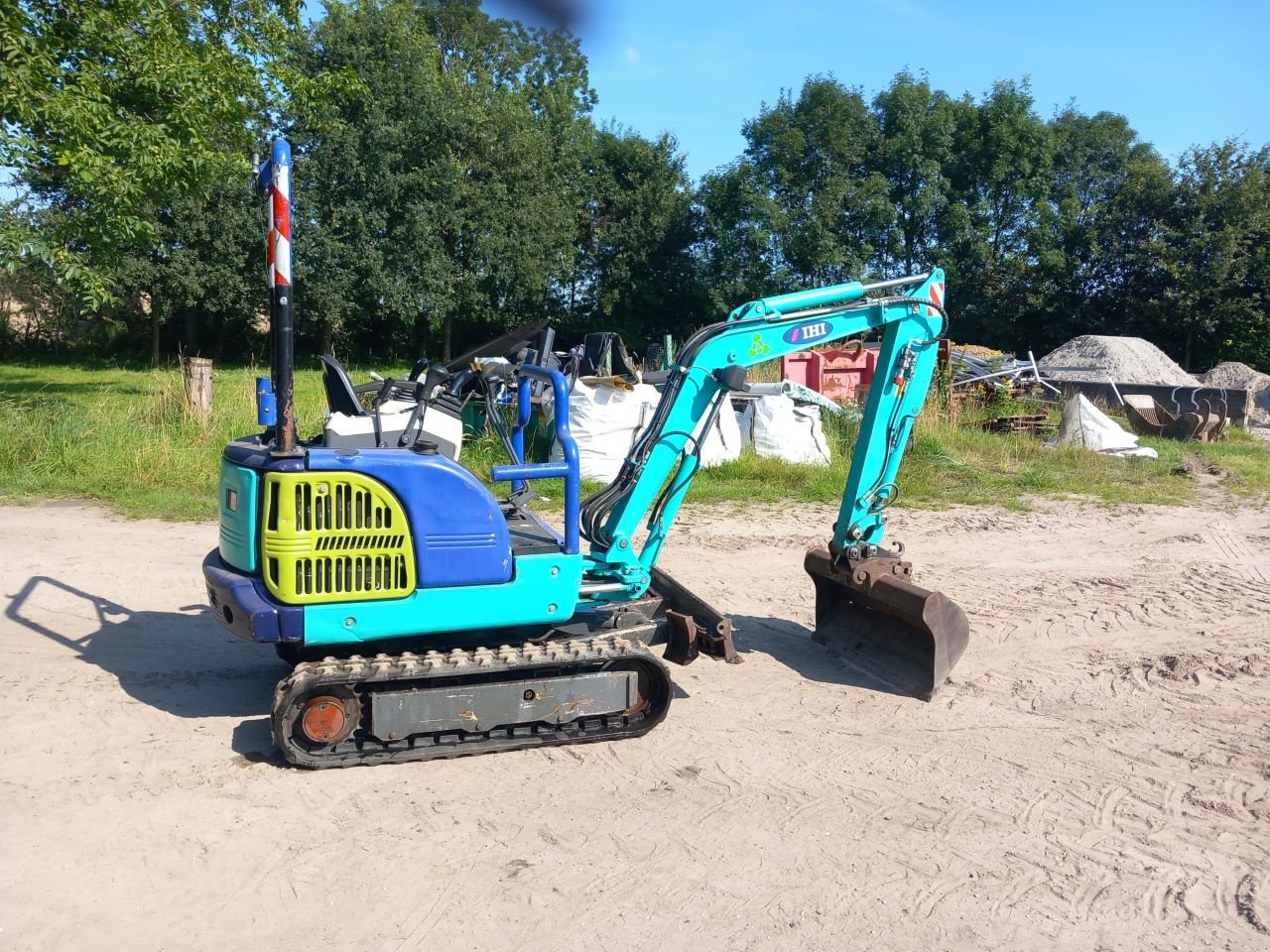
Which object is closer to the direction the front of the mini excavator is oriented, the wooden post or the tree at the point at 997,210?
the tree

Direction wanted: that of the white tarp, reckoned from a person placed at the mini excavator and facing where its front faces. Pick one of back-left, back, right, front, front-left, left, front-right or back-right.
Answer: front-left

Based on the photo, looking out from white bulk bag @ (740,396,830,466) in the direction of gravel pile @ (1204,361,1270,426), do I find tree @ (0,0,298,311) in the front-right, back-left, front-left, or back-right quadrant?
back-left

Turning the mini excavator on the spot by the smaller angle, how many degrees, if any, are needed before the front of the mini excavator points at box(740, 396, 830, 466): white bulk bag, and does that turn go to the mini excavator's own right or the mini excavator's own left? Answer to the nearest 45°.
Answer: approximately 90° to the mini excavator's own left

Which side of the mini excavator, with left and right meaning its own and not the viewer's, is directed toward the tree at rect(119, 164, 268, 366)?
left

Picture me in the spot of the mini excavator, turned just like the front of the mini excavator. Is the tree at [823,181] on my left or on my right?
on my left

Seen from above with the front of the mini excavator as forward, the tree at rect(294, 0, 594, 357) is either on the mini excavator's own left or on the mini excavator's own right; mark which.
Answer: on the mini excavator's own left

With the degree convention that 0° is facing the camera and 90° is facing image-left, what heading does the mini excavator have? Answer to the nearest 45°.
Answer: approximately 270°

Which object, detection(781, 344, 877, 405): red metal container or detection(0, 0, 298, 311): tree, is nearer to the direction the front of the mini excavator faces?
the red metal container

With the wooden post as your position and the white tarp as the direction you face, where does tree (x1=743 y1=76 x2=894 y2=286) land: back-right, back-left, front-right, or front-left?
front-left

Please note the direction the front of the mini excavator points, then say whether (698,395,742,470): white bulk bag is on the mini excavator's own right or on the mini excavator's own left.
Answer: on the mini excavator's own left

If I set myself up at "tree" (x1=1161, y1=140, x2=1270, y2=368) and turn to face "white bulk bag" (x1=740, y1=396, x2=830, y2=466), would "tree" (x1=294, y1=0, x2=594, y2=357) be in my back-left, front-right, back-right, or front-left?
front-right

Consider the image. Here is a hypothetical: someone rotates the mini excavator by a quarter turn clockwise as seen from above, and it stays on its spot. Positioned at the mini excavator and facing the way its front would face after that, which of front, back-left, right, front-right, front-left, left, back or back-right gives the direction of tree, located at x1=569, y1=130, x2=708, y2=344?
back

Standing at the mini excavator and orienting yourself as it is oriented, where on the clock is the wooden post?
The wooden post is roughly at 8 o'clock from the mini excavator.

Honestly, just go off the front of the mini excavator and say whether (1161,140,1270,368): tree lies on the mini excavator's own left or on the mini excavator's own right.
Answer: on the mini excavator's own left
